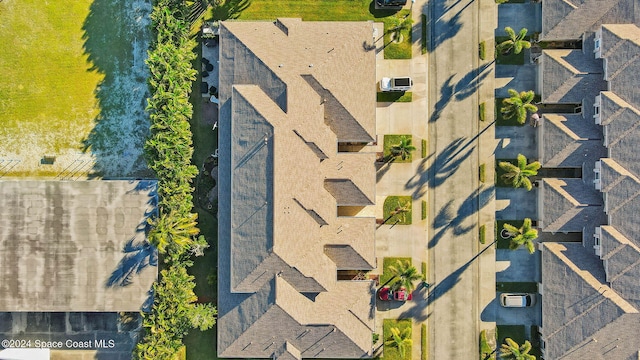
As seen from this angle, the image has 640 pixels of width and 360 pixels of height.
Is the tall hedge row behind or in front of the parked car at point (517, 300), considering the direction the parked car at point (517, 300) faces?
behind

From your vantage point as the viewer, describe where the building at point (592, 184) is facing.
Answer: facing to the left of the viewer

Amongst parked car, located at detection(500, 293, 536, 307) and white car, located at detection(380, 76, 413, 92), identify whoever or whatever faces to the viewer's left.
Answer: the white car

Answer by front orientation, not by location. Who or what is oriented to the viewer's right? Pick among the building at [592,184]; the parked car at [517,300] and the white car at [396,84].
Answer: the parked car

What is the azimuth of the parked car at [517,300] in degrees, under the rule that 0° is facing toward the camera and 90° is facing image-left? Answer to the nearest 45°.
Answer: approximately 270°

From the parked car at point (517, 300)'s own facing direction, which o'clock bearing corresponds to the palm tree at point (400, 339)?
The palm tree is roughly at 5 o'clock from the parked car.

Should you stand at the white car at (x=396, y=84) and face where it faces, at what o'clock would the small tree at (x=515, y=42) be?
The small tree is roughly at 6 o'clock from the white car.

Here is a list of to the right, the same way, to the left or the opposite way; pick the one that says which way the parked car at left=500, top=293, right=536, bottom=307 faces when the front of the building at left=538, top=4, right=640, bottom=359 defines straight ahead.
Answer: the opposite way

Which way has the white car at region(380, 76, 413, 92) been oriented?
to the viewer's left

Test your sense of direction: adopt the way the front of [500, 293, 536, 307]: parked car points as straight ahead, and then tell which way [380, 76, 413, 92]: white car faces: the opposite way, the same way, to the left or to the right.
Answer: the opposite way
